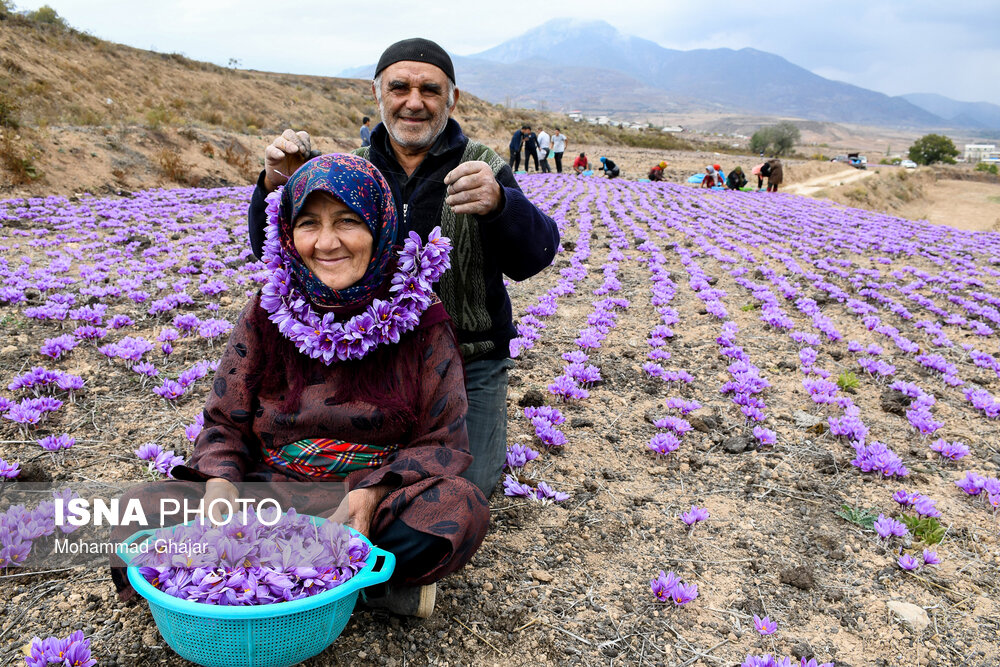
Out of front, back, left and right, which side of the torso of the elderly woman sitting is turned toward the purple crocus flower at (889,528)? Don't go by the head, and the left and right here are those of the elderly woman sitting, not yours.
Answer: left

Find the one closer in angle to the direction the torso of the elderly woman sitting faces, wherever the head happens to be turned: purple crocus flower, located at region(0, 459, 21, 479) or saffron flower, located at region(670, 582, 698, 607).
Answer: the saffron flower

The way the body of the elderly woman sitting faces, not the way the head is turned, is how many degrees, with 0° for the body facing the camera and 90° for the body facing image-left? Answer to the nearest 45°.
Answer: approximately 0°

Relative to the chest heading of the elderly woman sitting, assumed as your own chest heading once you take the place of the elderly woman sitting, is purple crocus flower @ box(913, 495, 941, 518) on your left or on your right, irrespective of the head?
on your left

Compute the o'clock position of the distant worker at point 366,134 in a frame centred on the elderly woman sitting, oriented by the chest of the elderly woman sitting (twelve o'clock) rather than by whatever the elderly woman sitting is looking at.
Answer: The distant worker is roughly at 6 o'clock from the elderly woman sitting.

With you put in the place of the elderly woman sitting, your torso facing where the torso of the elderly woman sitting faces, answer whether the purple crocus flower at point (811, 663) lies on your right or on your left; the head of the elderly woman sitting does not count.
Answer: on your left

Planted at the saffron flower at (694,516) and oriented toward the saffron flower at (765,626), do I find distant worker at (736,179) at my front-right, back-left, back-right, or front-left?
back-left

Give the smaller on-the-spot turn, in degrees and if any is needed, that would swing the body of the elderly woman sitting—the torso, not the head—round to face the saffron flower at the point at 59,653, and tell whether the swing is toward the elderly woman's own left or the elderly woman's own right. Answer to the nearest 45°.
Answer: approximately 45° to the elderly woman's own right

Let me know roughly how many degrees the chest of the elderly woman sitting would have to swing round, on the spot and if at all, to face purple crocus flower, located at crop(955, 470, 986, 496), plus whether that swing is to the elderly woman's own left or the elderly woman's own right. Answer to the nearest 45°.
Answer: approximately 90° to the elderly woman's own left

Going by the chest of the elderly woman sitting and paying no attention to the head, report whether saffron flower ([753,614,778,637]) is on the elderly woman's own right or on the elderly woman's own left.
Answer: on the elderly woman's own left
